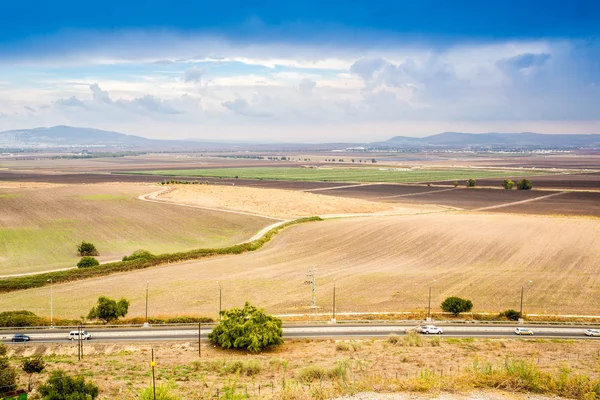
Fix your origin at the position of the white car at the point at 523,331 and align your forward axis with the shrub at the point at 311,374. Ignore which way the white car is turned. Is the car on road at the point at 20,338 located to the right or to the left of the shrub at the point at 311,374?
right

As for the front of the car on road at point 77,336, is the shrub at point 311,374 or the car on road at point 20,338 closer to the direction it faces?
the shrub

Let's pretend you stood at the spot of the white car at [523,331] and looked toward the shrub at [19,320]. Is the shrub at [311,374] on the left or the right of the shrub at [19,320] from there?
left

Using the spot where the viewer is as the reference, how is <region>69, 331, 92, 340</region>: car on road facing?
facing to the right of the viewer

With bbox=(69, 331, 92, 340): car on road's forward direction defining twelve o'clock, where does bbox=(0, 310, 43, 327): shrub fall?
The shrub is roughly at 8 o'clock from the car on road.

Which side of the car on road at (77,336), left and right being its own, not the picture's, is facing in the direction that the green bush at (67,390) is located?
right
